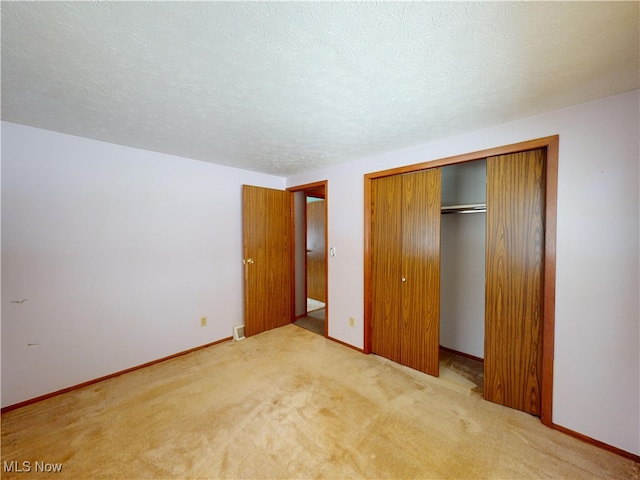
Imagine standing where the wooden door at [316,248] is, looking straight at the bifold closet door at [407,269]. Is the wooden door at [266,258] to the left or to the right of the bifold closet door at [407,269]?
right

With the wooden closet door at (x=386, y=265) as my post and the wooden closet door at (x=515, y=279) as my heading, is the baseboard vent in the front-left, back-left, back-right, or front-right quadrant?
back-right

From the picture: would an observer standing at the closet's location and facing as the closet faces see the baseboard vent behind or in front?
in front

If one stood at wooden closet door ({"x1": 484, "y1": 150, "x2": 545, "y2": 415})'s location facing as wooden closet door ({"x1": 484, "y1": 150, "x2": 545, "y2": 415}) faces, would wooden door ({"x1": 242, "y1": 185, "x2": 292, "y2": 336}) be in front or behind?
in front

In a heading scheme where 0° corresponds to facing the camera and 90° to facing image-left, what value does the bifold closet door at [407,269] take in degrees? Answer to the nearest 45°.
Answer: approximately 45°

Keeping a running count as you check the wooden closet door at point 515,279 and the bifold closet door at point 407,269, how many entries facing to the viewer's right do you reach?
0

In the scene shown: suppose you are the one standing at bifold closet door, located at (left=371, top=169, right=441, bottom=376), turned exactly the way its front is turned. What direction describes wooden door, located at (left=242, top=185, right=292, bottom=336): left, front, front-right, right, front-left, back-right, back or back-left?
front-right

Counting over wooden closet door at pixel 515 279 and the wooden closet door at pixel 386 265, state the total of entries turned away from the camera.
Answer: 0
